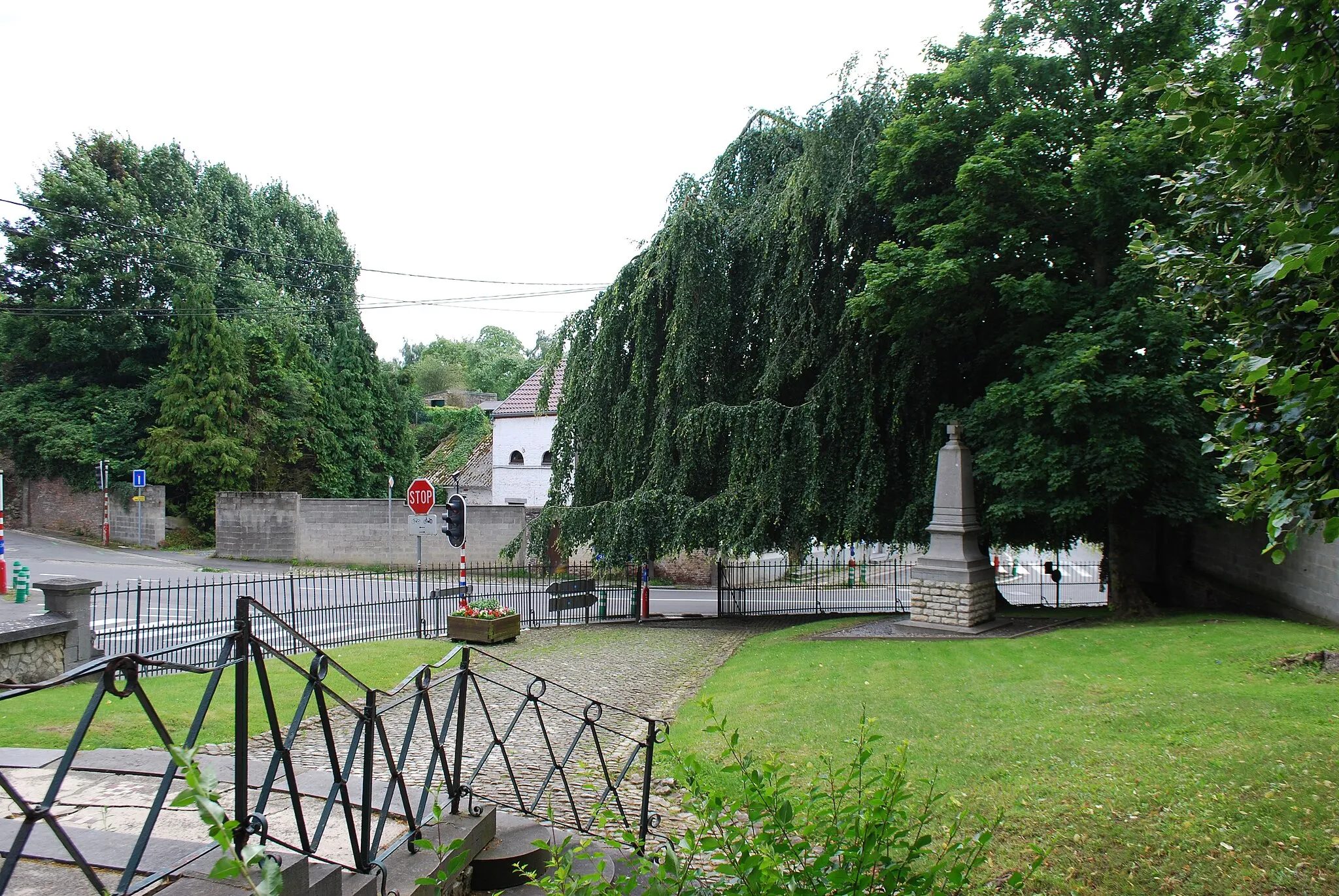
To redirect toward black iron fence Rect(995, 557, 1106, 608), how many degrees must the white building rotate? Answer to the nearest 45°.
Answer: approximately 45° to its left

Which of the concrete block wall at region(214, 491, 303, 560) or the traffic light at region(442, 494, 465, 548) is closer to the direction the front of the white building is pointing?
the traffic light

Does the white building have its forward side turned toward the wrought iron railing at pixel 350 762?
yes

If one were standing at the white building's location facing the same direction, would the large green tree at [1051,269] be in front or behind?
in front

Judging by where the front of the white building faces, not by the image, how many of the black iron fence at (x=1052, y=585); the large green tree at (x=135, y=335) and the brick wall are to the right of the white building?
2

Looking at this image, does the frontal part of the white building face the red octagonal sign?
yes

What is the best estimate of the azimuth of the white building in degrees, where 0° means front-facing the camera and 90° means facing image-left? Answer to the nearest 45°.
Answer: approximately 0°

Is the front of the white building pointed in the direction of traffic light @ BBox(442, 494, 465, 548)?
yes

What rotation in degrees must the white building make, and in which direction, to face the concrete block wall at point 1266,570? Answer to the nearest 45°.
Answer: approximately 45° to its left

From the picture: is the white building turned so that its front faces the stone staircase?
yes

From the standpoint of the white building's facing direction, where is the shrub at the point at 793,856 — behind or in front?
in front

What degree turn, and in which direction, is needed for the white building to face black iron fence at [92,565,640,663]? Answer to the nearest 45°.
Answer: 0° — it already faces it

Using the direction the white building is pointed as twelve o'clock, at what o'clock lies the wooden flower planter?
The wooden flower planter is roughly at 12 o'clock from the white building.
